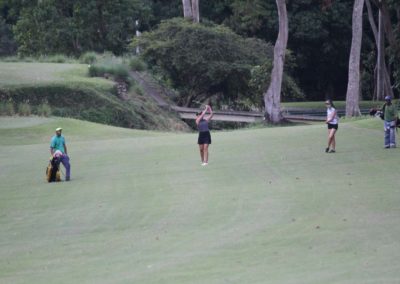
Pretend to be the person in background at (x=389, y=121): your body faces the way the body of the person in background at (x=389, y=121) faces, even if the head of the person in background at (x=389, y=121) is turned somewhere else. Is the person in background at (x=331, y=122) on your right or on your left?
on your right

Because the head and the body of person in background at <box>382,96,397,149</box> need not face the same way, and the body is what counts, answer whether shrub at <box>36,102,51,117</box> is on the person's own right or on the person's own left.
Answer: on the person's own right

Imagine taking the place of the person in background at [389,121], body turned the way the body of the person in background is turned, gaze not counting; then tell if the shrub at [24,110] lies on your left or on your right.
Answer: on your right

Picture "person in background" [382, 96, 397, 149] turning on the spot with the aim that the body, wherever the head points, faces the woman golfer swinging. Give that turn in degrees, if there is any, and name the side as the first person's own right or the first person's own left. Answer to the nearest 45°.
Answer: approximately 45° to the first person's own right

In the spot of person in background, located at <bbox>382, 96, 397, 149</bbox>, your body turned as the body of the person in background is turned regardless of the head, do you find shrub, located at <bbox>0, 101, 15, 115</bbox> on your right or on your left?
on your right
